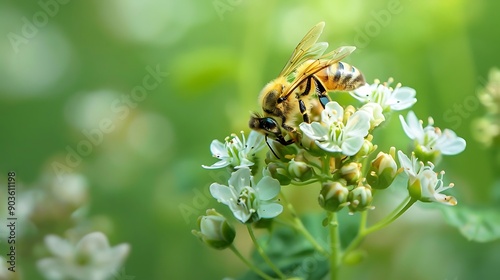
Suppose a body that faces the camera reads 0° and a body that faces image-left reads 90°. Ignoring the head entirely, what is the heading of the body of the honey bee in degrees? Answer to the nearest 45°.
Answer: approximately 90°
